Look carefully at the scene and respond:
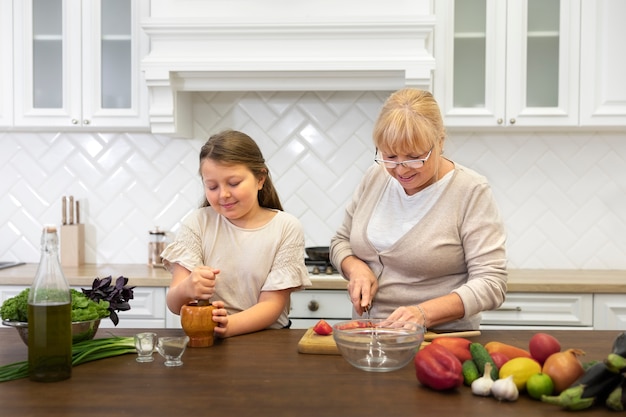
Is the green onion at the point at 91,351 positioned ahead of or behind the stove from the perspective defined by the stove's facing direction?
ahead

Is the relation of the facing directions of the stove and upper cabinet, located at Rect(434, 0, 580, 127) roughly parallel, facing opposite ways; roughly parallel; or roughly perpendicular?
roughly parallel

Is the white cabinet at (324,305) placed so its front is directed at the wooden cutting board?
yes

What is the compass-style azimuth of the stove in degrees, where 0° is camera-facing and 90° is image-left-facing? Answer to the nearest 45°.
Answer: approximately 0°

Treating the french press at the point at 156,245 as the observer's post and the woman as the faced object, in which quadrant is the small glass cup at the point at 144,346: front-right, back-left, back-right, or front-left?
front-right

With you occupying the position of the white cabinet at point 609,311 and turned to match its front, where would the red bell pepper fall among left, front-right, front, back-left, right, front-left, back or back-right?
front

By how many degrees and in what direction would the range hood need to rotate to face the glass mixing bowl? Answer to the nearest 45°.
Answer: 0° — it already faces it

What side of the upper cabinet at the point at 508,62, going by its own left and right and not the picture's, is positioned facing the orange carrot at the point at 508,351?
front

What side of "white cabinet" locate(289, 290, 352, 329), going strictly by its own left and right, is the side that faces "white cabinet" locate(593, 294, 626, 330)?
left

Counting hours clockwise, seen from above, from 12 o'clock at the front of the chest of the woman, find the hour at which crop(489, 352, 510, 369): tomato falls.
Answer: The tomato is roughly at 10 o'clock from the woman.

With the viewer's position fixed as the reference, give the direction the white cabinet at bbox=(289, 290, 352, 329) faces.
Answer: facing the viewer

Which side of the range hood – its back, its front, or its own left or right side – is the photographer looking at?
front

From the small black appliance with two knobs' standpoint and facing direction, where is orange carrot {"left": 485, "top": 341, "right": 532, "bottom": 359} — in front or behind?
in front

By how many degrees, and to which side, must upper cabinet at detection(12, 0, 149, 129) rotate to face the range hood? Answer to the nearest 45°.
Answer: approximately 45° to its left

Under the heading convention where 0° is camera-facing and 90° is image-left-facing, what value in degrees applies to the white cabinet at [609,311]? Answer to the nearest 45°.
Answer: approximately 0°

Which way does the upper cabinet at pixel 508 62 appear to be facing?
toward the camera
